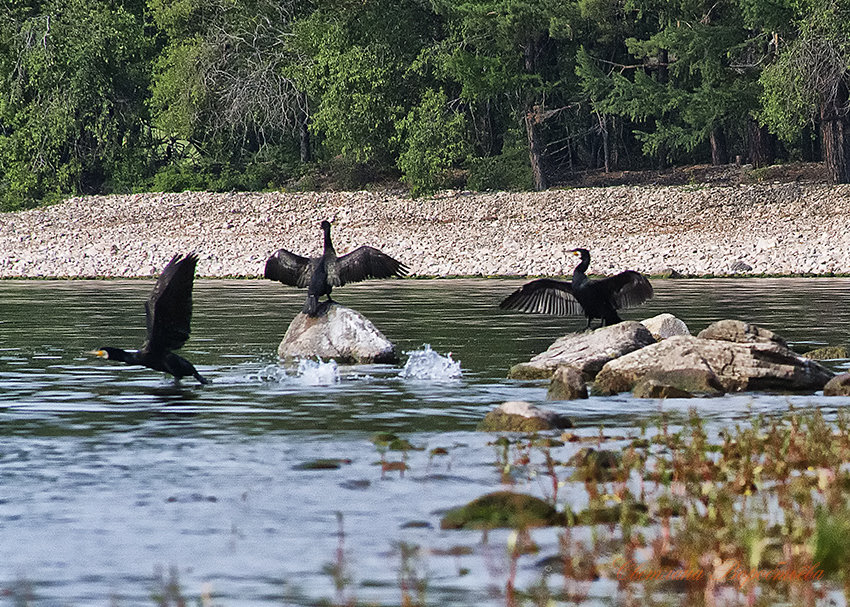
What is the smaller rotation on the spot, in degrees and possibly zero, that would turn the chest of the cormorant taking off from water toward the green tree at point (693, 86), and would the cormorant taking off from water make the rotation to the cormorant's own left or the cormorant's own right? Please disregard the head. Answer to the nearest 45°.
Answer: approximately 135° to the cormorant's own right

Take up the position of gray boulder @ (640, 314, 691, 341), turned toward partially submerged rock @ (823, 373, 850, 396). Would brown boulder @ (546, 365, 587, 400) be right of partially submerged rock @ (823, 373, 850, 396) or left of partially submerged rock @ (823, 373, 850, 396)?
right

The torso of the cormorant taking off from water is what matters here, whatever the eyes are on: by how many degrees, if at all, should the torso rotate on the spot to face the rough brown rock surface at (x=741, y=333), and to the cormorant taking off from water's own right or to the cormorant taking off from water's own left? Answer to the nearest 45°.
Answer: approximately 180°

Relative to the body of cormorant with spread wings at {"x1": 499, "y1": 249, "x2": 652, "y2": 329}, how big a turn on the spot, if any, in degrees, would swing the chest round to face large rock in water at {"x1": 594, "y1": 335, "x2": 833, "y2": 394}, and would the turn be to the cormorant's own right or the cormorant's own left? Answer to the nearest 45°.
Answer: approximately 90° to the cormorant's own left

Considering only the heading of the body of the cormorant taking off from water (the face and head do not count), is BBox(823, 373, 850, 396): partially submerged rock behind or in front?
behind

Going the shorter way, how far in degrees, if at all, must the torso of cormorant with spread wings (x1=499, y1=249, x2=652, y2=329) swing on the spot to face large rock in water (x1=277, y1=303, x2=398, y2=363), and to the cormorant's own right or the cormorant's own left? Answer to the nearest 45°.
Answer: approximately 45° to the cormorant's own right

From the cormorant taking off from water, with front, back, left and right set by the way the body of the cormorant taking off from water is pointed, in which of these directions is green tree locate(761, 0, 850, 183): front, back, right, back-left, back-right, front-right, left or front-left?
back-right

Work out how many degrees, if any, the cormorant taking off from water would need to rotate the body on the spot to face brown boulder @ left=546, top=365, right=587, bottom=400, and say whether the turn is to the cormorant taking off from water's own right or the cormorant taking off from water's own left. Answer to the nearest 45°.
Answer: approximately 180°

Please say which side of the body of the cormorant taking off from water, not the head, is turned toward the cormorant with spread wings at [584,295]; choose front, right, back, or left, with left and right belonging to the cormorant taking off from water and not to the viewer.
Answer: back

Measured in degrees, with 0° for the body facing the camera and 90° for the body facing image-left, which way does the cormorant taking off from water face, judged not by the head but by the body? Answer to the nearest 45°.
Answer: approximately 90°

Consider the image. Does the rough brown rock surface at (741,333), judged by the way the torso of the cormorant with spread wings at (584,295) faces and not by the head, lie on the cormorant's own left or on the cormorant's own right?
on the cormorant's own left
